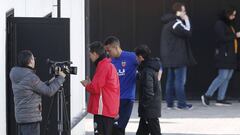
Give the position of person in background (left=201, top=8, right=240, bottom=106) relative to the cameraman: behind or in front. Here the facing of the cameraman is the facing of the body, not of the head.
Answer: in front

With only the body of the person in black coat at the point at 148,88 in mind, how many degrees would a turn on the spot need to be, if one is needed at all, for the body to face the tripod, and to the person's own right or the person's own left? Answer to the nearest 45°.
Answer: approximately 45° to the person's own left

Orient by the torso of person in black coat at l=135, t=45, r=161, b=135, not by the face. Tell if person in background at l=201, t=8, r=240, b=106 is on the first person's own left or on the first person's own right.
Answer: on the first person's own right

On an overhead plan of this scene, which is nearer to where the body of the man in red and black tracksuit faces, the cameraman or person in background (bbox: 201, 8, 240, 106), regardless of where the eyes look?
the cameraman

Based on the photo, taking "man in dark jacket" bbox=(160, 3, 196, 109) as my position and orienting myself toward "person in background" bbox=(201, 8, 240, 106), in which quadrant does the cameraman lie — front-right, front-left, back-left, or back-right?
back-right

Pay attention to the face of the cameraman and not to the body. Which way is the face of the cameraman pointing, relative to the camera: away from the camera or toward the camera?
away from the camera

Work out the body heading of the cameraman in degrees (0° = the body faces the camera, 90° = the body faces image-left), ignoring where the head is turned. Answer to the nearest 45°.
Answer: approximately 225°

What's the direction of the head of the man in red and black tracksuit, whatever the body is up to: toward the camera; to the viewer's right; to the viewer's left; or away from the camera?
to the viewer's left

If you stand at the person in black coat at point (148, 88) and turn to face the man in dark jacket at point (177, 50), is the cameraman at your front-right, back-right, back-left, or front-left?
back-left

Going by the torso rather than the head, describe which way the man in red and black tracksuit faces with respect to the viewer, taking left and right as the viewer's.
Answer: facing to the left of the viewer

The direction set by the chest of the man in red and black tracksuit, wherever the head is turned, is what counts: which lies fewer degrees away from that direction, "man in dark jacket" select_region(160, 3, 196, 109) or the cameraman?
the cameraman
